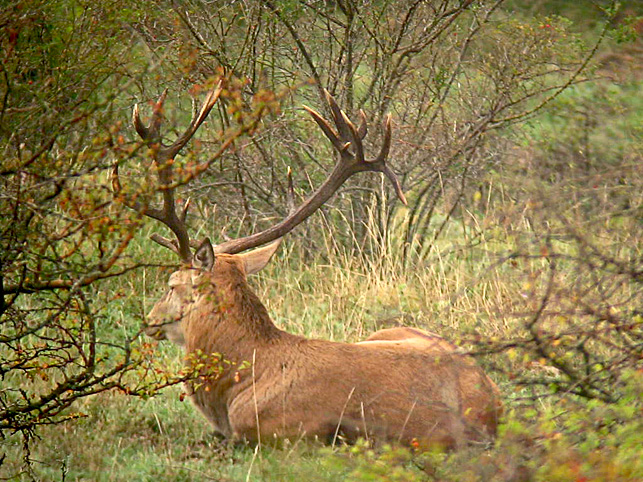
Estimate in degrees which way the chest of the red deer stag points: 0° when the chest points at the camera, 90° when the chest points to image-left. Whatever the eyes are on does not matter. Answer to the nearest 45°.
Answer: approximately 90°
